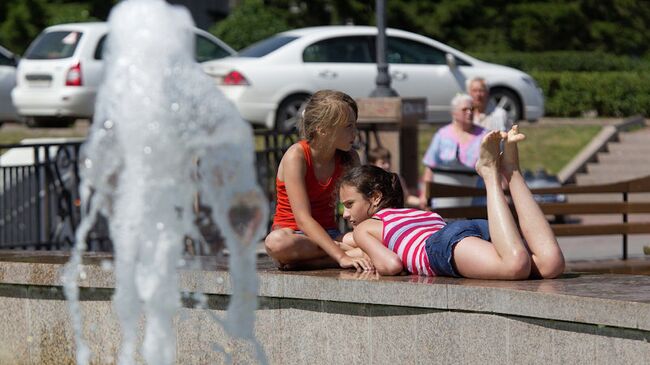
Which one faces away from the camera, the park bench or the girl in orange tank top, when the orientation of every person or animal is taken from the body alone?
the park bench

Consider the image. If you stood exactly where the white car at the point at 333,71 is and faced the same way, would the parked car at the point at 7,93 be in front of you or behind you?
behind

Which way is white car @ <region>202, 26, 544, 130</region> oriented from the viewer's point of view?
to the viewer's right

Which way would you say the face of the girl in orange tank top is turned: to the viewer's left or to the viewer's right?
to the viewer's right

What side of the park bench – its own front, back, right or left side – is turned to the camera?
back

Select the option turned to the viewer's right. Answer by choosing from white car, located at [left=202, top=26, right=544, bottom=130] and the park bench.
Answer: the white car

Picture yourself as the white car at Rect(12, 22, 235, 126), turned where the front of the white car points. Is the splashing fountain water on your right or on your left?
on your right

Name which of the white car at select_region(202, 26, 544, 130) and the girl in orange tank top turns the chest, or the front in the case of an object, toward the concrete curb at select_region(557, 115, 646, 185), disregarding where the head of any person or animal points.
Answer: the white car

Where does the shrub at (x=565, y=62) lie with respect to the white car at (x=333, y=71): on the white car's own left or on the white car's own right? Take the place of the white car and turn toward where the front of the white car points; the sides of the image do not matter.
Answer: on the white car's own left

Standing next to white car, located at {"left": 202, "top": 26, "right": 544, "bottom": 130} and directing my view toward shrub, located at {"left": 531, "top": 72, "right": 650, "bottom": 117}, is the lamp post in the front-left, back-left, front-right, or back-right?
back-right

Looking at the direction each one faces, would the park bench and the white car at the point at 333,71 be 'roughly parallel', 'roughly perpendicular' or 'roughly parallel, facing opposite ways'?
roughly perpendicular
